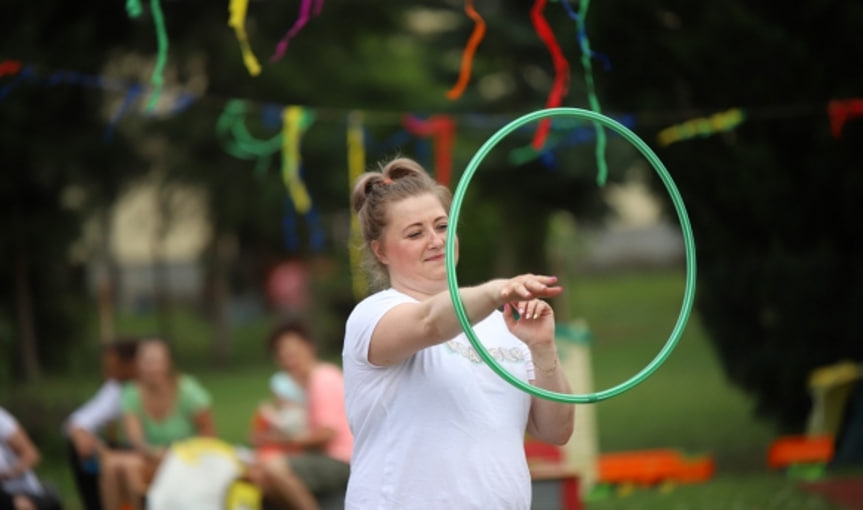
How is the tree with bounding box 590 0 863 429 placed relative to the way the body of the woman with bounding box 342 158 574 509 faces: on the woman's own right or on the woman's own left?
on the woman's own left

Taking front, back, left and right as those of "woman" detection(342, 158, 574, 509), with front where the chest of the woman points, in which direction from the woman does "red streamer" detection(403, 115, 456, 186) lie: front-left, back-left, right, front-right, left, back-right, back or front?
back-left

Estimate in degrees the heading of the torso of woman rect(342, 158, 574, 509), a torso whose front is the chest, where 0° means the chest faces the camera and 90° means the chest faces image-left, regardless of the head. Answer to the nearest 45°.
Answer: approximately 315°

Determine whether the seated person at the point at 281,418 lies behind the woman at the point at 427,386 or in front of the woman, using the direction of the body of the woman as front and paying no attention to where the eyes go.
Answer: behind

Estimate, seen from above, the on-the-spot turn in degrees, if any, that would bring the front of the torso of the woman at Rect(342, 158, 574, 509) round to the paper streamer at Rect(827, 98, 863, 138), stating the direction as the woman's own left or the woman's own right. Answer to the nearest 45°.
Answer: approximately 90° to the woman's own left

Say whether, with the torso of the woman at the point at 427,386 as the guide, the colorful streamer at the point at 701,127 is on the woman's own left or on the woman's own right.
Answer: on the woman's own left

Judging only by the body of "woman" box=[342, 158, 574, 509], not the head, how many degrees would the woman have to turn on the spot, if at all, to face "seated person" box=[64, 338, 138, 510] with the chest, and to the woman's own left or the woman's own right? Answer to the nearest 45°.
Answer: approximately 180°
